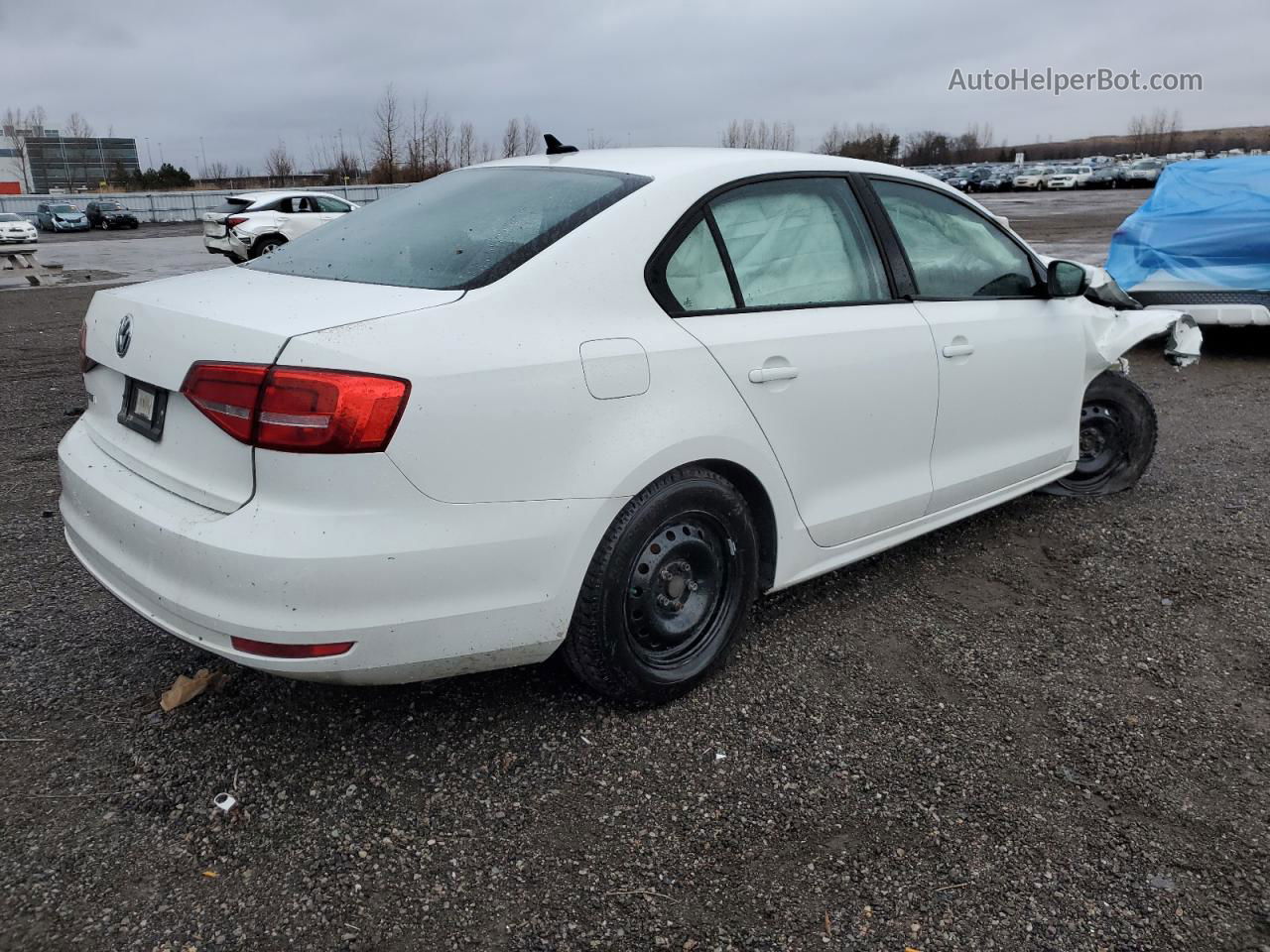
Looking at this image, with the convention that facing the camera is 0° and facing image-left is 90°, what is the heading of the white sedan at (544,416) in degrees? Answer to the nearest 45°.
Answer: approximately 225°

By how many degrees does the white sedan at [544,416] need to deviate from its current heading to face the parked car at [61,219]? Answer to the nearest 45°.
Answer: approximately 90° to its left

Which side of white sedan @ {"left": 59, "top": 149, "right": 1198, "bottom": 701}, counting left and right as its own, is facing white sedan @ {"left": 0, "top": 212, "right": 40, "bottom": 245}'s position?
left

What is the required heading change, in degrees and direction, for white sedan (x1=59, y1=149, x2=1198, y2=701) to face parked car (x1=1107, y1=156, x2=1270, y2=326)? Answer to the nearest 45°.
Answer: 0° — it already faces it

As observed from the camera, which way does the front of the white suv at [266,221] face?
facing away from the viewer and to the right of the viewer

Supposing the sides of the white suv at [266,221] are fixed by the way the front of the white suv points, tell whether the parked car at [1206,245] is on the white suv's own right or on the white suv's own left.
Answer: on the white suv's own right

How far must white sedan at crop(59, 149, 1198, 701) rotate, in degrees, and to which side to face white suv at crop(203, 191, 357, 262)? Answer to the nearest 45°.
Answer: approximately 45° to its left

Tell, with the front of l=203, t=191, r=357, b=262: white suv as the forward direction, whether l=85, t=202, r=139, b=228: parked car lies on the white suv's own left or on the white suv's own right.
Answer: on the white suv's own left

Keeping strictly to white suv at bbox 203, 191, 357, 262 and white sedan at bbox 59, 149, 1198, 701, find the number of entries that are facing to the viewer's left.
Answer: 0

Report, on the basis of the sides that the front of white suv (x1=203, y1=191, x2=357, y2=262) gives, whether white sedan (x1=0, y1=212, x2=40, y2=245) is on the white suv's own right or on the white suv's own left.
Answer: on the white suv's own left
